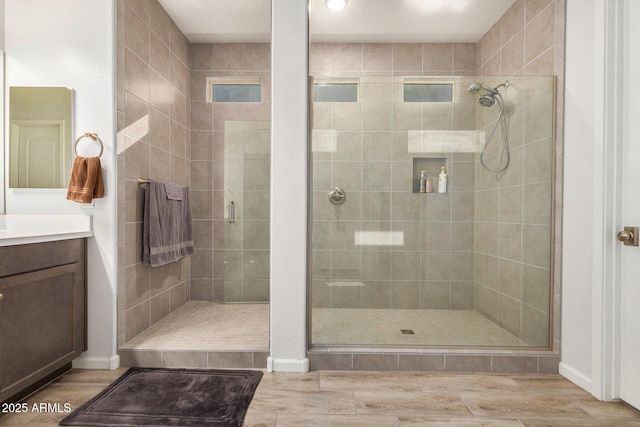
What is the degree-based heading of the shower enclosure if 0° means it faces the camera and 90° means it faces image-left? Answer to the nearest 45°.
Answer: approximately 0°

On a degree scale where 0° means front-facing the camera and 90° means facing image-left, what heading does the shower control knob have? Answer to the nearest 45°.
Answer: approximately 0°

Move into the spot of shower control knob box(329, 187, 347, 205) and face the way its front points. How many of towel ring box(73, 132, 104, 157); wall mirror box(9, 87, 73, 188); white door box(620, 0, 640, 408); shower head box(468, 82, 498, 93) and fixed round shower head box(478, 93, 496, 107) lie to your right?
2

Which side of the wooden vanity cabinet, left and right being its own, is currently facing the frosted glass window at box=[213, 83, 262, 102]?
left

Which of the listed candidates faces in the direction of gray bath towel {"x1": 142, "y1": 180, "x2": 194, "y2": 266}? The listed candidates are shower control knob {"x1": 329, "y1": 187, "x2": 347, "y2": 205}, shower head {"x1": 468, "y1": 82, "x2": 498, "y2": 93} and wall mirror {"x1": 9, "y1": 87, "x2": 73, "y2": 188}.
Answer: the shower head

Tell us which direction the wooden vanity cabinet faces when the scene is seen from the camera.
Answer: facing the viewer and to the right of the viewer

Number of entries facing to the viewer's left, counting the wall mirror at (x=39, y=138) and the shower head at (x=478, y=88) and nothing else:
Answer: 1

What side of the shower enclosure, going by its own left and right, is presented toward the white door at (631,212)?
left

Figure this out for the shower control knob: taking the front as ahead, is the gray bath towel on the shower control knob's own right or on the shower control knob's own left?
on the shower control knob's own right

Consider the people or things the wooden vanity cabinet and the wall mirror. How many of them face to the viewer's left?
0

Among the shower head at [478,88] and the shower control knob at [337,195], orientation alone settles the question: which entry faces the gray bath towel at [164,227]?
the shower head

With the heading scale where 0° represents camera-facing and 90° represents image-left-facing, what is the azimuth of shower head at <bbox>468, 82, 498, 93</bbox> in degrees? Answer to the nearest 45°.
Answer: approximately 90°

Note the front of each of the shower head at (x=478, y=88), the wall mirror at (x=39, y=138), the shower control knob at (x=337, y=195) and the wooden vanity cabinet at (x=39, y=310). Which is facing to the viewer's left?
the shower head
